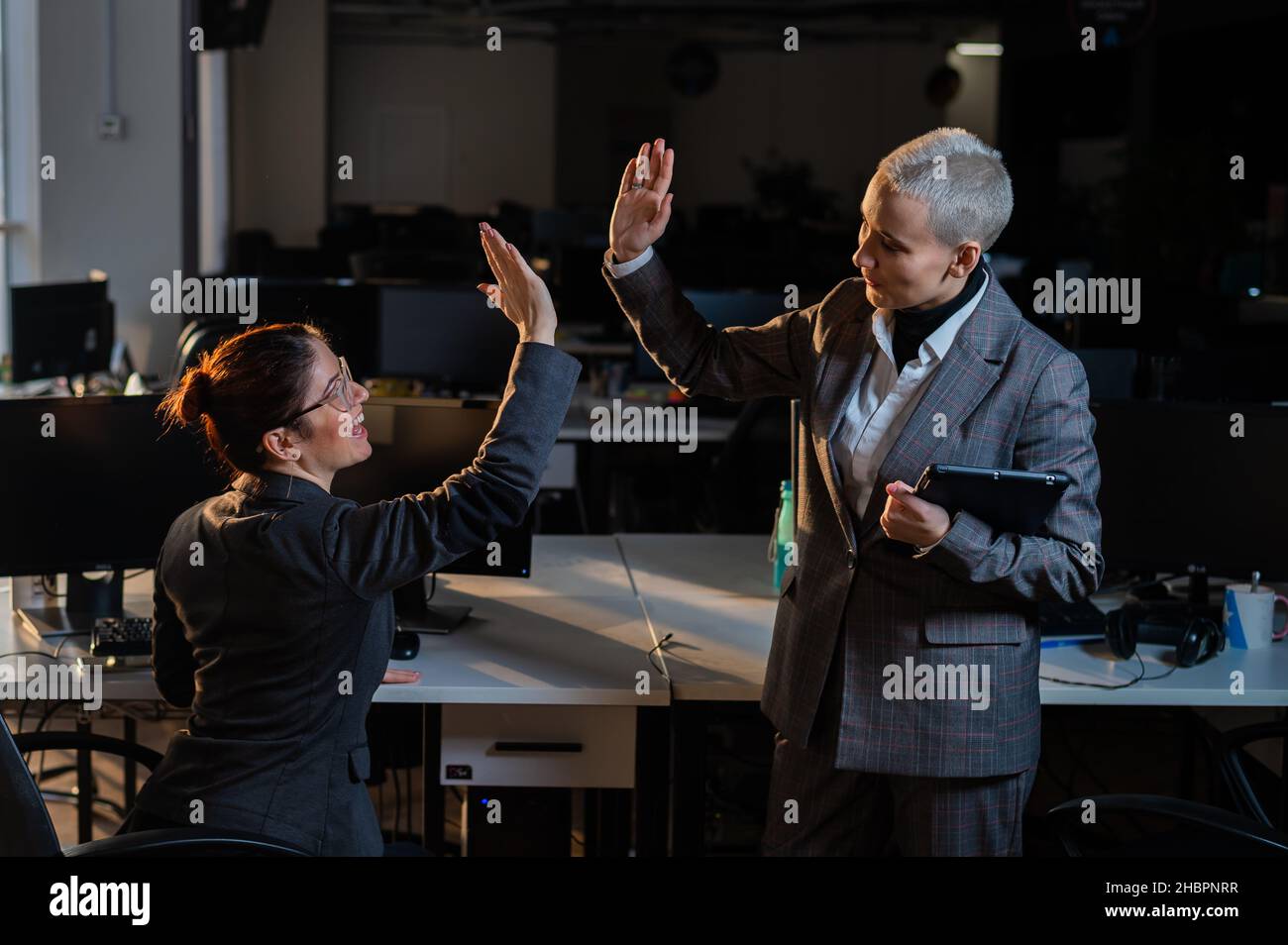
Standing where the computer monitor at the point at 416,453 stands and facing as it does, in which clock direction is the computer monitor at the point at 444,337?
the computer monitor at the point at 444,337 is roughly at 6 o'clock from the computer monitor at the point at 416,453.

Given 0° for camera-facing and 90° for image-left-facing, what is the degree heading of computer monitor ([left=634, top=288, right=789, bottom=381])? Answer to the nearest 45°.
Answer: approximately 0°

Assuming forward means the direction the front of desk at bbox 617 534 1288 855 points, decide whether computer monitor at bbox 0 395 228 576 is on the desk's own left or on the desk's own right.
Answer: on the desk's own right

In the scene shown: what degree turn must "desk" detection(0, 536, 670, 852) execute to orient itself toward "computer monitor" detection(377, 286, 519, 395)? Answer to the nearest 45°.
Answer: approximately 180°

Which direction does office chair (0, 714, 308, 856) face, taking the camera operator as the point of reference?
facing to the right of the viewer

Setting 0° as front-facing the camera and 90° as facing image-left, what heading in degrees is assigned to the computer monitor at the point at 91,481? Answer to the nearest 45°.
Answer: approximately 0°

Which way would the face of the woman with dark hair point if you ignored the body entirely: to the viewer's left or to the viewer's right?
to the viewer's right

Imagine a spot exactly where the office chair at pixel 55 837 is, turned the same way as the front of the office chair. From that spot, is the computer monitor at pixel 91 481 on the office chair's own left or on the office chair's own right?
on the office chair's own left

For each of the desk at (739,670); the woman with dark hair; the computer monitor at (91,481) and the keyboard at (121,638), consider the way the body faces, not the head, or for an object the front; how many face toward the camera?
3
